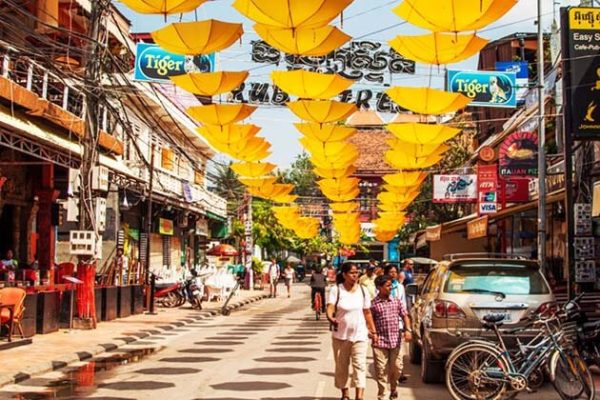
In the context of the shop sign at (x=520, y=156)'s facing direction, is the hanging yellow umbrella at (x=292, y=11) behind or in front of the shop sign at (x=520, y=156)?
in front

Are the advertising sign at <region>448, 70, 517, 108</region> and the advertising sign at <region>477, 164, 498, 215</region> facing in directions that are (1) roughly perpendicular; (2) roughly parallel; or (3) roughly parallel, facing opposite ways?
roughly parallel

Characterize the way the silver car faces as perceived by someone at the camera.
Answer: facing away from the viewer

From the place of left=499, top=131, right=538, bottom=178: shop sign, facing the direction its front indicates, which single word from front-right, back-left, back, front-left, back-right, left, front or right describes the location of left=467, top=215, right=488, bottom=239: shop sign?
back-right

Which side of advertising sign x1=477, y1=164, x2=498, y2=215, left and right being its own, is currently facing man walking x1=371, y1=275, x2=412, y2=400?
front

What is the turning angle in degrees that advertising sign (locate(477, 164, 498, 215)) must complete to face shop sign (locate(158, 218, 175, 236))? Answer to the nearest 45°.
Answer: approximately 135° to its right

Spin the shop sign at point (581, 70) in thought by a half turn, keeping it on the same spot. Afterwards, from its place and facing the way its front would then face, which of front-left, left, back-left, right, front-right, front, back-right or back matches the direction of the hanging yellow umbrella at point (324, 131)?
left

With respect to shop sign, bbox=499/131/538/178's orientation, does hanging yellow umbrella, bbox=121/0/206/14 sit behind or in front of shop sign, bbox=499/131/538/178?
in front

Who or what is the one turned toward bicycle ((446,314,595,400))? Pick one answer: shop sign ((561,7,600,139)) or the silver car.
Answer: the shop sign

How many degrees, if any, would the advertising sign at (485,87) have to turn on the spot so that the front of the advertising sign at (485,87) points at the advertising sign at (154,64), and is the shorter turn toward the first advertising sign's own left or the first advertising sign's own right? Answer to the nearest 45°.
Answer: approximately 90° to the first advertising sign's own right

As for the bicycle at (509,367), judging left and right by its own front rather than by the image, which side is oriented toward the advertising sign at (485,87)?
left

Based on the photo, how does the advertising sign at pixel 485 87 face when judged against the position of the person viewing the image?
facing the viewer

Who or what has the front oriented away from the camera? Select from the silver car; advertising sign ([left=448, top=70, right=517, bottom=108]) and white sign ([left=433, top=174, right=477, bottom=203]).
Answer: the silver car

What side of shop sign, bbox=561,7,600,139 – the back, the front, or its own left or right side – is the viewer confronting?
front

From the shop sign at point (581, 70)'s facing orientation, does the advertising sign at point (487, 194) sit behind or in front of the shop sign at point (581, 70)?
behind
